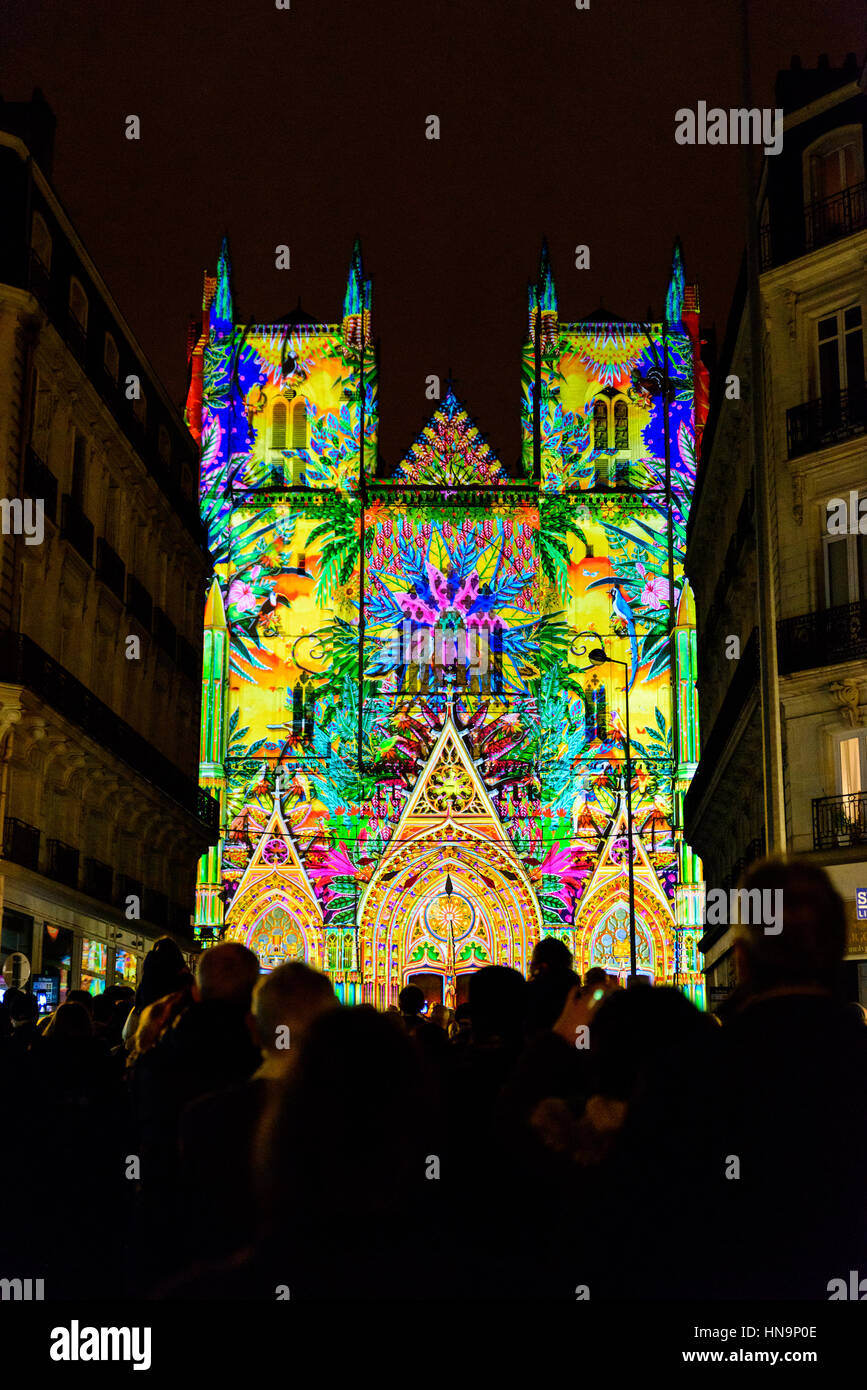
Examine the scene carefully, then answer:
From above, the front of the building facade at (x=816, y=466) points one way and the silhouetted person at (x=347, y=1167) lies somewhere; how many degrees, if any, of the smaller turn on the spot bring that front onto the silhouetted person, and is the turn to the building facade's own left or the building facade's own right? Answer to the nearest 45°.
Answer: approximately 45° to the building facade's own left

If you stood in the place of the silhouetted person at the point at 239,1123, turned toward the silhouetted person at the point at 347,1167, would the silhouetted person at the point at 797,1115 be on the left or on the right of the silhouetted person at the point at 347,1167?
left

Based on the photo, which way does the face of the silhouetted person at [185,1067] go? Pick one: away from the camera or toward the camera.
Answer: away from the camera

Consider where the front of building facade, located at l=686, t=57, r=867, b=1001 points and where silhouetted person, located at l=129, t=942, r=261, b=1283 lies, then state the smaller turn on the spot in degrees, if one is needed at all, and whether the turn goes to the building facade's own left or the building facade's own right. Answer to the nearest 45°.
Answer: approximately 45° to the building facade's own left

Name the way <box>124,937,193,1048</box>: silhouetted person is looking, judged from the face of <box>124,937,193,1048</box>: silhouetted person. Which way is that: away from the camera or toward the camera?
away from the camera

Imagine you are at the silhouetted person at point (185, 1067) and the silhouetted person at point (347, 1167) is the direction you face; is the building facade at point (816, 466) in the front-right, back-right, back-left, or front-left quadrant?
back-left

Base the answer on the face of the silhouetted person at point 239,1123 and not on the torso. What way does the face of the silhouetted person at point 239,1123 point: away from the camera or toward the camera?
away from the camera

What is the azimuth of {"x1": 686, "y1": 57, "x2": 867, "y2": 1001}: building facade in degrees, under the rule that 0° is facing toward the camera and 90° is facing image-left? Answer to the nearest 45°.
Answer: approximately 45°
